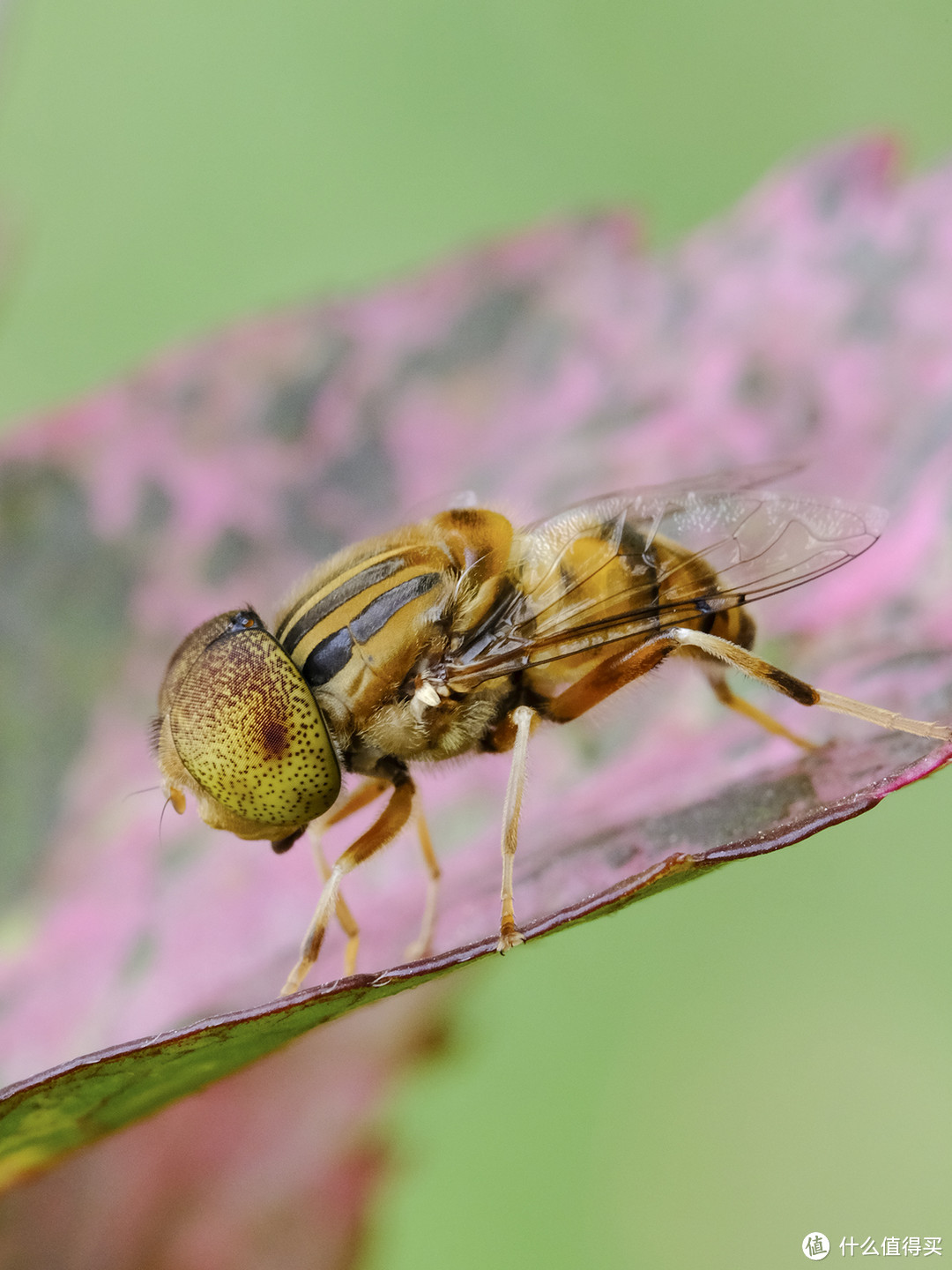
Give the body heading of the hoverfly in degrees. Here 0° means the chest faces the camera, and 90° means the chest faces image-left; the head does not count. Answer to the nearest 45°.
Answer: approximately 90°
